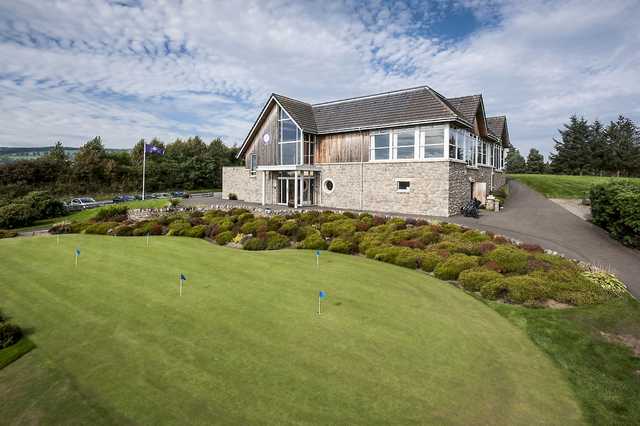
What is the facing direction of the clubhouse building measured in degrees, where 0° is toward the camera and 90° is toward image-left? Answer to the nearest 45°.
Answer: approximately 45°

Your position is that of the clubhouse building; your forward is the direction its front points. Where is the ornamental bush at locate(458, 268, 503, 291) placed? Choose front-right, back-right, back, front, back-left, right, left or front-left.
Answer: front-left

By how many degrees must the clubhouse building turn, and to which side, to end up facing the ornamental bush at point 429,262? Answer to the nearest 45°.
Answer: approximately 45° to its left

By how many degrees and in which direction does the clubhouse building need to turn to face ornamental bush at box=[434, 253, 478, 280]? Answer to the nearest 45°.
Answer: approximately 45° to its left

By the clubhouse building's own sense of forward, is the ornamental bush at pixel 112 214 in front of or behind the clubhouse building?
in front

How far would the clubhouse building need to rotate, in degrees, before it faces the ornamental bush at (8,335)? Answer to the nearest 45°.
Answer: approximately 45° to its left

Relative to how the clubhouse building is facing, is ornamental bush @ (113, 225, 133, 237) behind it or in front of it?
in front

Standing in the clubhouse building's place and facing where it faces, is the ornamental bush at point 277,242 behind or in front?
in front
